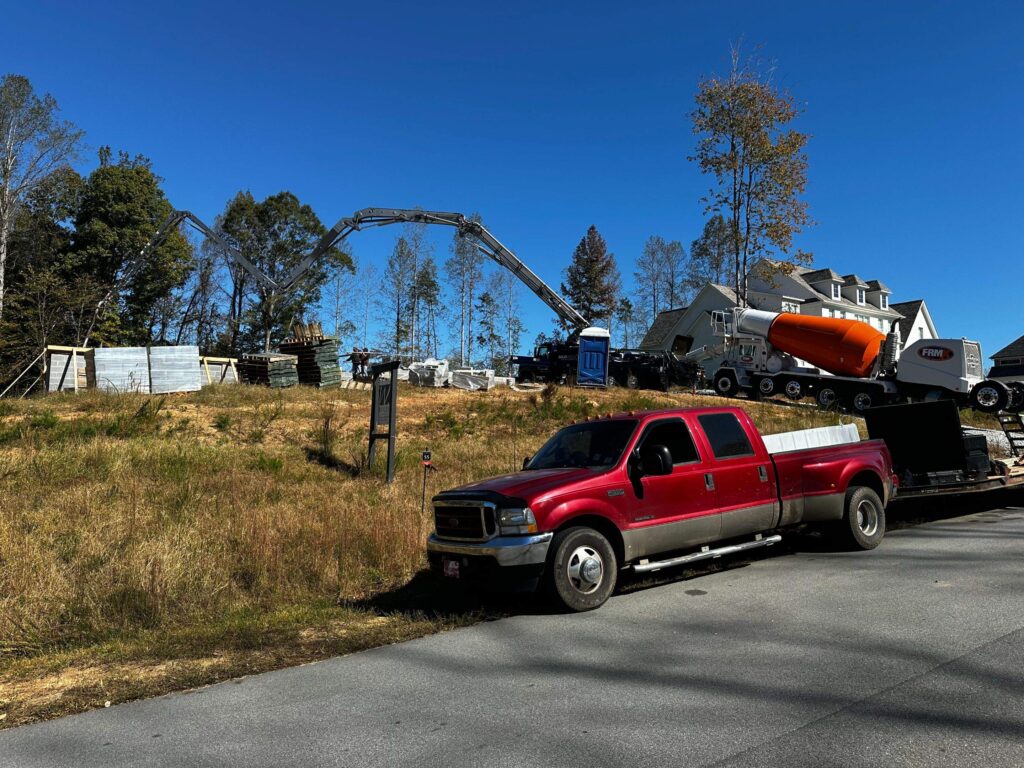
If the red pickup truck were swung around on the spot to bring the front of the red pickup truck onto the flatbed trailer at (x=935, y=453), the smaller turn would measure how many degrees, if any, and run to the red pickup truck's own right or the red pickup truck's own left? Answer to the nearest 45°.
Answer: approximately 180°

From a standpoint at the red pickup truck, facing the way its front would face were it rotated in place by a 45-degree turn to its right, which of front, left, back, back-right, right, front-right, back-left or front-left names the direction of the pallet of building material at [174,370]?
front-right

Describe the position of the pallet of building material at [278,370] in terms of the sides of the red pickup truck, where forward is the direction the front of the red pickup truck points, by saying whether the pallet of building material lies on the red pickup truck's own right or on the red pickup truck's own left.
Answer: on the red pickup truck's own right

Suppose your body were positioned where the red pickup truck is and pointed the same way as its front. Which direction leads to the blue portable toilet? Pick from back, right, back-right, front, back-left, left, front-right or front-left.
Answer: back-right

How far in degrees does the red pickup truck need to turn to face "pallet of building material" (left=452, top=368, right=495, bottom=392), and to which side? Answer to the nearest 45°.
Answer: approximately 135° to its right

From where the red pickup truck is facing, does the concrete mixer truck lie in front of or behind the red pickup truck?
behind

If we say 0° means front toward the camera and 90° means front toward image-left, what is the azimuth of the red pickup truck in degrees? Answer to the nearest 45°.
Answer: approximately 45°

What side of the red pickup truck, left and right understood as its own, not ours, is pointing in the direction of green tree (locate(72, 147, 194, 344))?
right

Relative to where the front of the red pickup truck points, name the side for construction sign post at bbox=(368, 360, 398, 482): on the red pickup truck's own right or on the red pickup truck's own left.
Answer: on the red pickup truck's own right

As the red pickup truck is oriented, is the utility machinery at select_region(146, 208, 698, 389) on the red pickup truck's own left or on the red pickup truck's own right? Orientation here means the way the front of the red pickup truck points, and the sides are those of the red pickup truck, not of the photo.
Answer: on the red pickup truck's own right

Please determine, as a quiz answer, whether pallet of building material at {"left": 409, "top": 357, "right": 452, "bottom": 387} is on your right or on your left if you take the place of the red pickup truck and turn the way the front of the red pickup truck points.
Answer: on your right

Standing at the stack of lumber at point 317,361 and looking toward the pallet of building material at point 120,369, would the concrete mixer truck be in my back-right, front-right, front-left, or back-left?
back-left

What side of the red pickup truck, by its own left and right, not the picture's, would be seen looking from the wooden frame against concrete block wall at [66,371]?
right
